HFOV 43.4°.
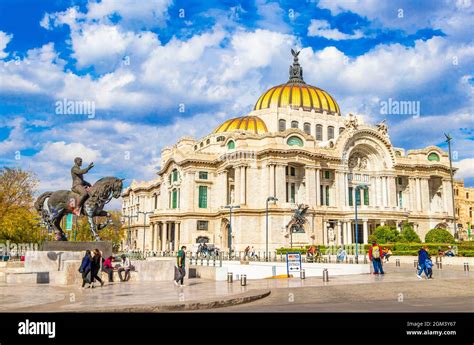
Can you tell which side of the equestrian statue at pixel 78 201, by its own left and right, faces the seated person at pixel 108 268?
right

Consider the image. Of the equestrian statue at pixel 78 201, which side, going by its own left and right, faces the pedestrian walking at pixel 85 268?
right

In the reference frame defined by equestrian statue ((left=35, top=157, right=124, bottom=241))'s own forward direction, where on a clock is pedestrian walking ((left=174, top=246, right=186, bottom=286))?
The pedestrian walking is roughly at 2 o'clock from the equestrian statue.

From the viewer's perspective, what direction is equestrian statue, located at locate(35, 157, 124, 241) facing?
to the viewer's right

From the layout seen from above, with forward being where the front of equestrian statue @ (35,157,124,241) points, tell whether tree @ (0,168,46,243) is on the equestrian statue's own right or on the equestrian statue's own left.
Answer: on the equestrian statue's own left

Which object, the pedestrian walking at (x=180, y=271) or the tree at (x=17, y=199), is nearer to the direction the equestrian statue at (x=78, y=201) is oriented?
the pedestrian walking
